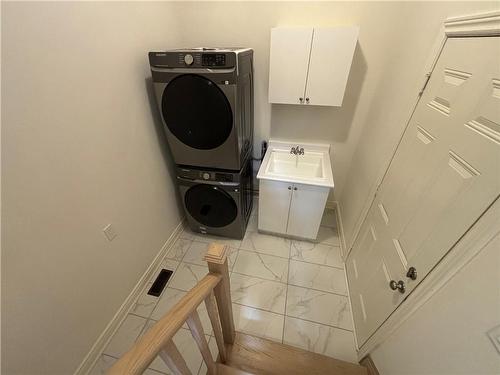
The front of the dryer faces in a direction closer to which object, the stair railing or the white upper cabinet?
the stair railing

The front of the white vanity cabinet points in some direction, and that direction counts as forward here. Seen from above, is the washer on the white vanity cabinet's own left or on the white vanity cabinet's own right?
on the white vanity cabinet's own right

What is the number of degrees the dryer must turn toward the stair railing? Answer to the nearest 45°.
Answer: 0° — it already faces it

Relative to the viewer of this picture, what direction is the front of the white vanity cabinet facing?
facing the viewer

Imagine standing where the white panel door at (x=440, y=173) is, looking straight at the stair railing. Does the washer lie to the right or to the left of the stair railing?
right

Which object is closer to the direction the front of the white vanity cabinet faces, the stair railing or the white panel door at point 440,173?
the stair railing

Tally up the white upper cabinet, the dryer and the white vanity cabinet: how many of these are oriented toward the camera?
3

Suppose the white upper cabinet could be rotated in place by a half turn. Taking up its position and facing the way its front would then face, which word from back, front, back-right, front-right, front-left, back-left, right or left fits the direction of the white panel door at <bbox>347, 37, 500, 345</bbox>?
back-right

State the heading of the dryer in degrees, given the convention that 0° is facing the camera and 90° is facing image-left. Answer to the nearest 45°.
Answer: approximately 0°

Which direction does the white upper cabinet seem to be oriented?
toward the camera
